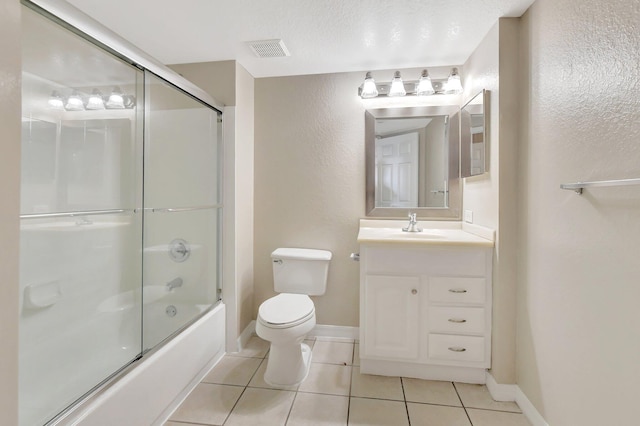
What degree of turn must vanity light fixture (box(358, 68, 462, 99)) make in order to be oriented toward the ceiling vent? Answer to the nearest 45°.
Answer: approximately 45° to its right

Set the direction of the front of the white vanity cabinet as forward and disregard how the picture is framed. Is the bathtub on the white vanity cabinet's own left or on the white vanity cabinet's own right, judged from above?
on the white vanity cabinet's own right

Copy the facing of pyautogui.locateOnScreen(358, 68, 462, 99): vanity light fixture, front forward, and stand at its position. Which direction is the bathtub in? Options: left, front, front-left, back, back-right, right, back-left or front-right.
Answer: front-right

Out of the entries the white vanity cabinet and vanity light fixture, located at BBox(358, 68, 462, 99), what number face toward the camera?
2

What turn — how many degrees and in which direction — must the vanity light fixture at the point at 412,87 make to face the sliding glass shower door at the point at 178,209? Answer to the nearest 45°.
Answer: approximately 45° to its right

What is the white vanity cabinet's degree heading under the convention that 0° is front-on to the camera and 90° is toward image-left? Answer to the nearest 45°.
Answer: approximately 0°
